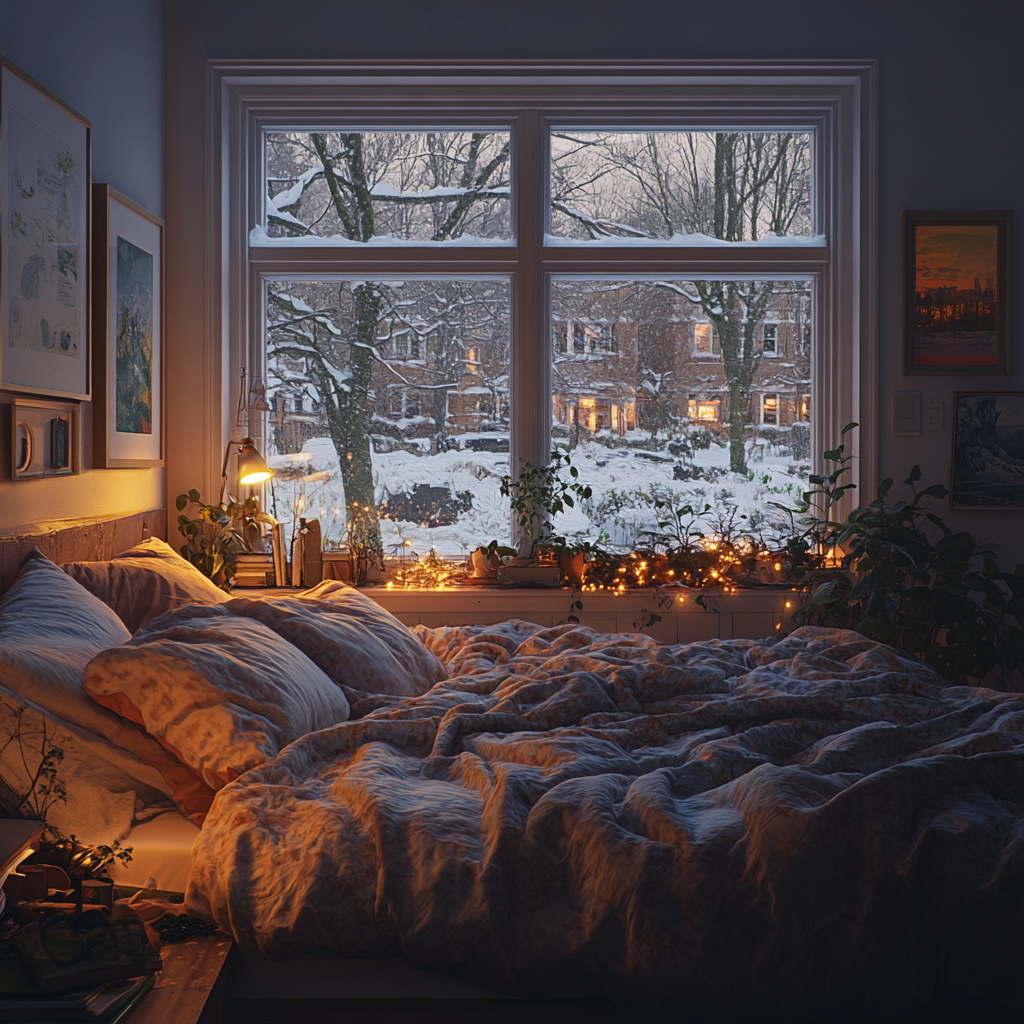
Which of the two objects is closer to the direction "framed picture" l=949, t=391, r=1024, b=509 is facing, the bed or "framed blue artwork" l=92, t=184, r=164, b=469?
the bed

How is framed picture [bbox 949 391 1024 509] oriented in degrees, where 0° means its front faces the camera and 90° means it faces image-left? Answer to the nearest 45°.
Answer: approximately 0°

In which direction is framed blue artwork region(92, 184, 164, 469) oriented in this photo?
to the viewer's right

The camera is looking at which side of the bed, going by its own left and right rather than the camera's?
right
